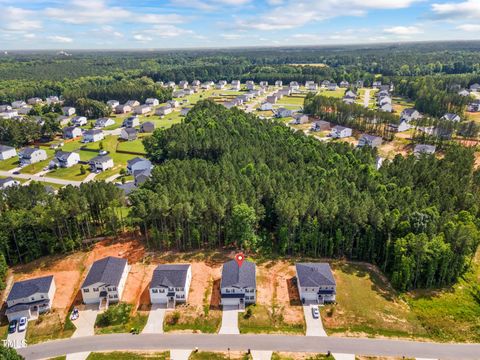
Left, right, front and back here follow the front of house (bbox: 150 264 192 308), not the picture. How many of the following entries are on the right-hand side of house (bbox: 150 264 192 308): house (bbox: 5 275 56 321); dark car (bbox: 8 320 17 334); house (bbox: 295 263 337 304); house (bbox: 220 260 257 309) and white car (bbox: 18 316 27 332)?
3

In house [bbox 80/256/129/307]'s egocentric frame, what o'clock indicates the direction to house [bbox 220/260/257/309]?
house [bbox 220/260/257/309] is roughly at 10 o'clock from house [bbox 80/256/129/307].

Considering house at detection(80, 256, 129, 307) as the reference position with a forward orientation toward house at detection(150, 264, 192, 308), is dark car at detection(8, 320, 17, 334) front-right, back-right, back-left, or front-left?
back-right

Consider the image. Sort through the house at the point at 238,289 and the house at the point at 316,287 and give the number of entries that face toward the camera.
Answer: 2

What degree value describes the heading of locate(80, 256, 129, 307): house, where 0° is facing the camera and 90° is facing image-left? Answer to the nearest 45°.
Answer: approximately 0°

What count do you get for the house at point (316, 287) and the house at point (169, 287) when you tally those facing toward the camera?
2

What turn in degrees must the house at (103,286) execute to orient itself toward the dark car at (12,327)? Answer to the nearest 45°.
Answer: approximately 90° to its right

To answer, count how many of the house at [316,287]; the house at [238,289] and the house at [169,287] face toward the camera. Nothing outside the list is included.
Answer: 3

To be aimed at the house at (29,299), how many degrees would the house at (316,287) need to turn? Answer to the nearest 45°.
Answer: approximately 90° to its right

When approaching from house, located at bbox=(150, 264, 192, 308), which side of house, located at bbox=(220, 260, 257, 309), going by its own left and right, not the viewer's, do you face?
right

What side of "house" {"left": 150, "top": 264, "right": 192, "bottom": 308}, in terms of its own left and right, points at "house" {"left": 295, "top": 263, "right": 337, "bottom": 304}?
left

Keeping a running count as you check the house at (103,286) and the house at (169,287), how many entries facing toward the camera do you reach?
2

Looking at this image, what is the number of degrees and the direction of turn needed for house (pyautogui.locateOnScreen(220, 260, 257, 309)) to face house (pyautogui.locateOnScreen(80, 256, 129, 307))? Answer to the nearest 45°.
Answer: approximately 90° to its right
